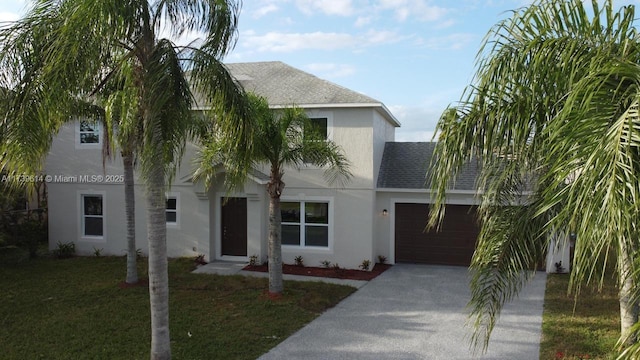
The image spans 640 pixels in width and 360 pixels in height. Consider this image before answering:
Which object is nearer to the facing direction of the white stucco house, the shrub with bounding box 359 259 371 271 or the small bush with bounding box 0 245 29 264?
the shrub

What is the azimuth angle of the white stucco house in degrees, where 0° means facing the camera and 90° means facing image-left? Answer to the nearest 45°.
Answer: approximately 0°

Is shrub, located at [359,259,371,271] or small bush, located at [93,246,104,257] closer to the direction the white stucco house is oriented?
the shrub

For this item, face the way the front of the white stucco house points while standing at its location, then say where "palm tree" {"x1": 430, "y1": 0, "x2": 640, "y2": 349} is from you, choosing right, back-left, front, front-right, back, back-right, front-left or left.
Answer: front

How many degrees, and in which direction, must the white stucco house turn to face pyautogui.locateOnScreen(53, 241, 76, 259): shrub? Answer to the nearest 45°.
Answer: approximately 90° to its right
